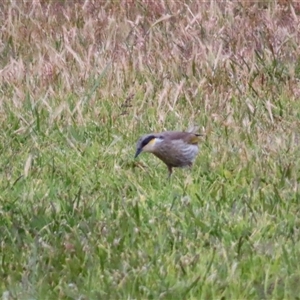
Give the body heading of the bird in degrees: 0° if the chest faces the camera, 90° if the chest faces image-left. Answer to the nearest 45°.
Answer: approximately 90°
